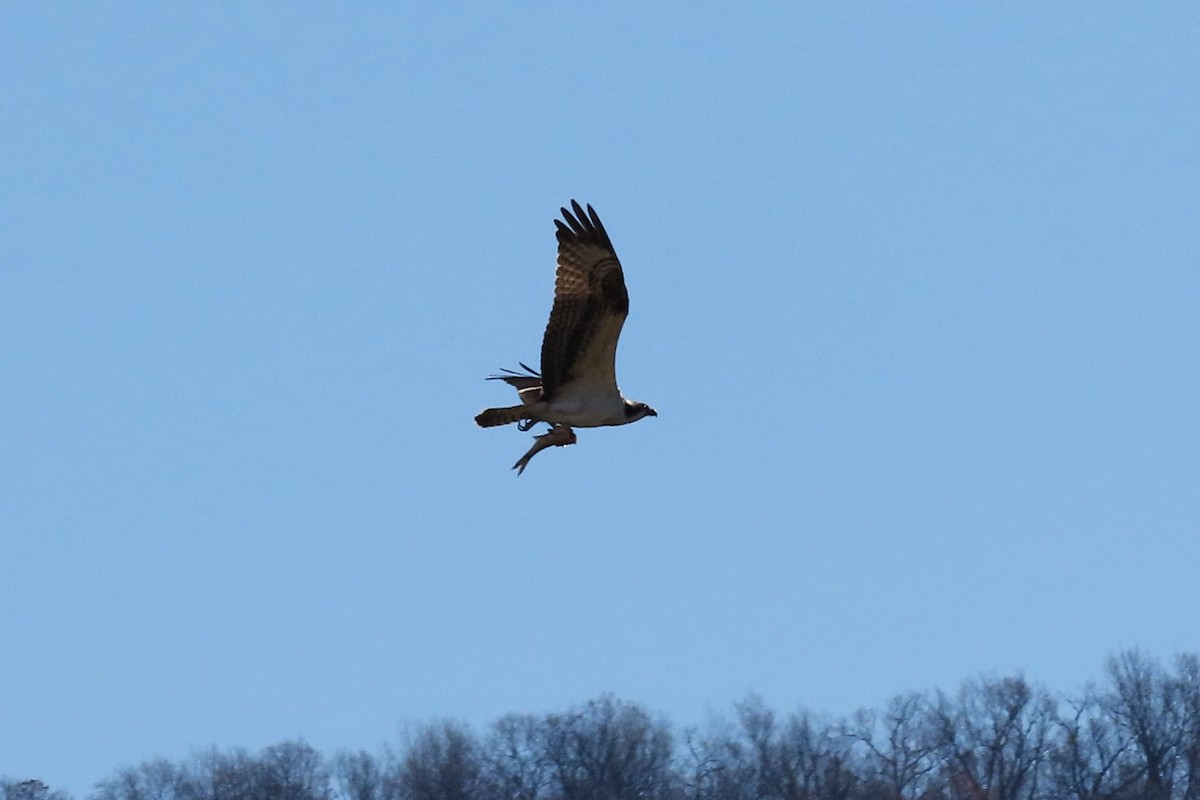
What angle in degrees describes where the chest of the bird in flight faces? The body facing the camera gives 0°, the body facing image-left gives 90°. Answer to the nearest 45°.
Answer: approximately 270°
